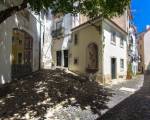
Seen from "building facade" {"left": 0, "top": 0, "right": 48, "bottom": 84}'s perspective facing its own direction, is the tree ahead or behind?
ahead

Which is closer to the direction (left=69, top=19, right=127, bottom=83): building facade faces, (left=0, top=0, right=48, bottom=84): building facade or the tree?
the tree

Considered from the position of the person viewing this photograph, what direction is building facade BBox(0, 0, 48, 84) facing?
facing the viewer and to the right of the viewer

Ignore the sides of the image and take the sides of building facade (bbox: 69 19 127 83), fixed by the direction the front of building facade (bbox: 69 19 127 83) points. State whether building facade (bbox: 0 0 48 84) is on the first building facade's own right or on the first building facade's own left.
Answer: on the first building facade's own right

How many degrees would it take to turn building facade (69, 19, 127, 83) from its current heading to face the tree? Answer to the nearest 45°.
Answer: approximately 45° to its right

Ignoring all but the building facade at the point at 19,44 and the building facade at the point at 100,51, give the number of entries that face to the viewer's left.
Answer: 0
